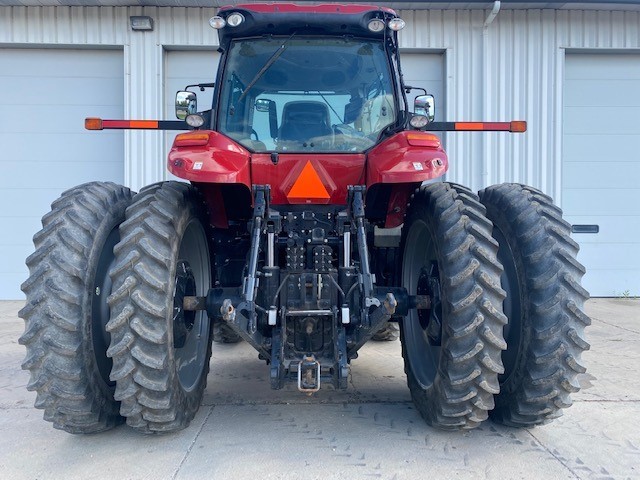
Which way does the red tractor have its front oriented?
away from the camera
